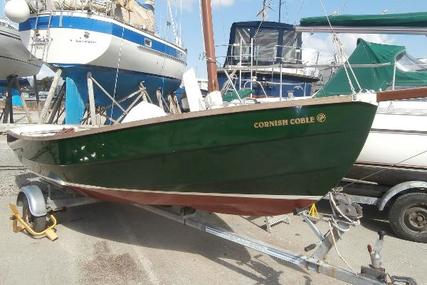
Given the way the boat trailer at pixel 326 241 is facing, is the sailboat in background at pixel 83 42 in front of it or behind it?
behind

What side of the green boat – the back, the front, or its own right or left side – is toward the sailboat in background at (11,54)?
back

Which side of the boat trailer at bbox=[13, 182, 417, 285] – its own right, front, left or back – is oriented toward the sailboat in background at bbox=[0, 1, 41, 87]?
back

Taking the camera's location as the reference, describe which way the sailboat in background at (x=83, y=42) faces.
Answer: facing away from the viewer and to the right of the viewer
